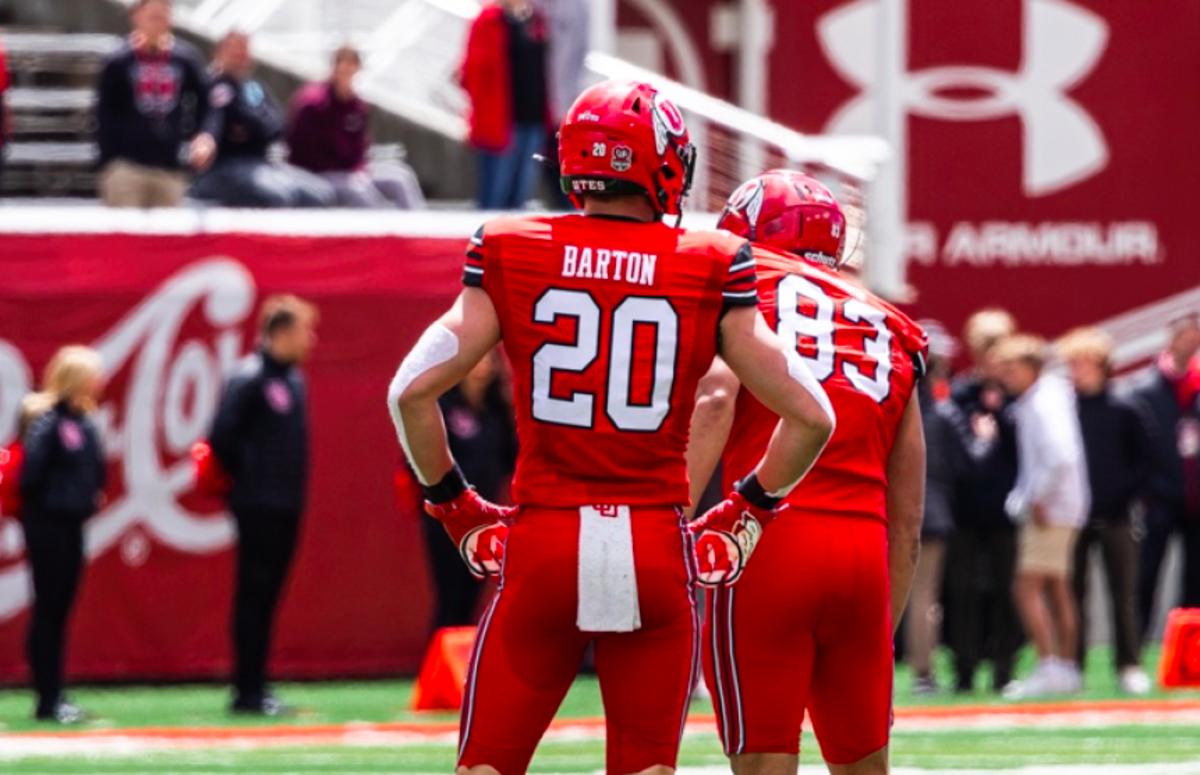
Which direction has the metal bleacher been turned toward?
toward the camera

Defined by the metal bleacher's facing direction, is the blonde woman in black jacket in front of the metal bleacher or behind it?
in front

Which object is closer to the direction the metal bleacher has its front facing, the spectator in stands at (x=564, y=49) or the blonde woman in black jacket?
the blonde woman in black jacket

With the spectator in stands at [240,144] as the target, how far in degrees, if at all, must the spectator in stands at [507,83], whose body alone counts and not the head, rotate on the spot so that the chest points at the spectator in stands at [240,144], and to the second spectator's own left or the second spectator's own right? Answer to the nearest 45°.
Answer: approximately 135° to the second spectator's own right

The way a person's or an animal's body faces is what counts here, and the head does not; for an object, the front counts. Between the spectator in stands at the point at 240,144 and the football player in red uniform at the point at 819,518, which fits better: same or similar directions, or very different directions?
very different directions

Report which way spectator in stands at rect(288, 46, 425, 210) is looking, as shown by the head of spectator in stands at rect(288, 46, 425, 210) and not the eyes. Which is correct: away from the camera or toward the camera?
toward the camera

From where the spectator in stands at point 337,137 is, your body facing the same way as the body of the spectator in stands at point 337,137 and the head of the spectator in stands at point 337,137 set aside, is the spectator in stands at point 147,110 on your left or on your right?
on your right

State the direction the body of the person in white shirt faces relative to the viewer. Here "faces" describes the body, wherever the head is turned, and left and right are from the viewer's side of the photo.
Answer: facing to the left of the viewer

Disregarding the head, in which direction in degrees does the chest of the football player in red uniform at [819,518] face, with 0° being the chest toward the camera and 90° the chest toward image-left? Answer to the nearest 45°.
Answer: approximately 135°

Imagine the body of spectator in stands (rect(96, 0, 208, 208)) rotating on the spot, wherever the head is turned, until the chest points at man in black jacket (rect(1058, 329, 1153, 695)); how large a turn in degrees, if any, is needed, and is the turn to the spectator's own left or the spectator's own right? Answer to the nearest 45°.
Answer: approximately 90° to the spectator's own left

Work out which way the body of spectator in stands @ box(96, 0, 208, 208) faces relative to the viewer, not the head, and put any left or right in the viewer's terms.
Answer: facing the viewer

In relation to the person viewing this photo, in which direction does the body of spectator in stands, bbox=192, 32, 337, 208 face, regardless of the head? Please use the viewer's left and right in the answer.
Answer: facing the viewer and to the right of the viewer

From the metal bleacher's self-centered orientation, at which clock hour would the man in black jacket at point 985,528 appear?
The man in black jacket is roughly at 10 o'clock from the metal bleacher.
